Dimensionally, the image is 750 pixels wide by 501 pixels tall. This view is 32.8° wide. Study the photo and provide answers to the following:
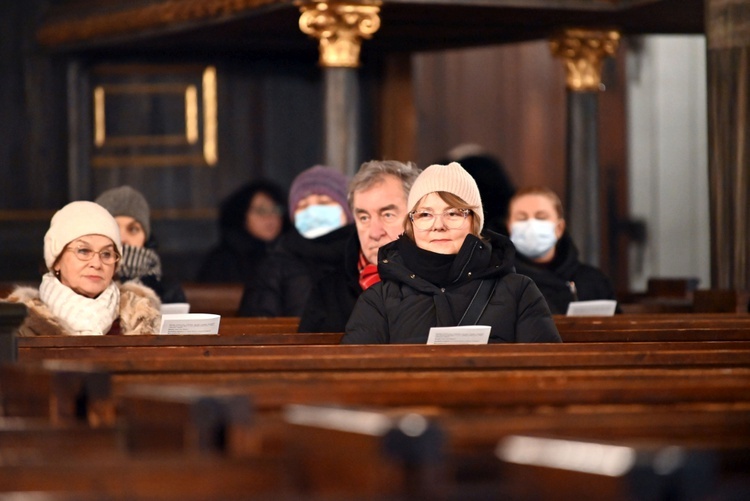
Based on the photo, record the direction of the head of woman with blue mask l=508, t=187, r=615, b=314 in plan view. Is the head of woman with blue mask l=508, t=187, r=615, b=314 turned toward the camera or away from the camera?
toward the camera

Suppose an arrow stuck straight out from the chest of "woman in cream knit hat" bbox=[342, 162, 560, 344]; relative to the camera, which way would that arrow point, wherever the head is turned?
toward the camera

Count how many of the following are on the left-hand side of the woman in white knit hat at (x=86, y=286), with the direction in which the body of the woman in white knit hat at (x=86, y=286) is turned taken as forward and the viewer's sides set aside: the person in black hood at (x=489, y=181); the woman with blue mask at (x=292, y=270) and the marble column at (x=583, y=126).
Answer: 3

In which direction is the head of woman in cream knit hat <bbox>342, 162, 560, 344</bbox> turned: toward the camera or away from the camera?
toward the camera

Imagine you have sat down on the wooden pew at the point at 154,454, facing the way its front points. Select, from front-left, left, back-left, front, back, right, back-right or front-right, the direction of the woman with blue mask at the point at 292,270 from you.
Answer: back

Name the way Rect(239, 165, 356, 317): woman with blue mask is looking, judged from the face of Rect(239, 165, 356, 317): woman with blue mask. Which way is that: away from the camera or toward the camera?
toward the camera

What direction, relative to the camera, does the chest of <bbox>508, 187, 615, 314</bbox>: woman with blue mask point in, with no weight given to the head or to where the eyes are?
toward the camera
